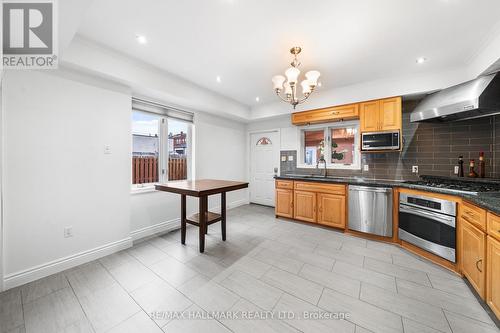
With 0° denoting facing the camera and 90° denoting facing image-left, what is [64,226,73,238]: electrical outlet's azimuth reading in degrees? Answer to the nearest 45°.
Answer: approximately 315°

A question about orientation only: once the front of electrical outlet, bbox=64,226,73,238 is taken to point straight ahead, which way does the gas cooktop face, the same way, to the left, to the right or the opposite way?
the opposite way

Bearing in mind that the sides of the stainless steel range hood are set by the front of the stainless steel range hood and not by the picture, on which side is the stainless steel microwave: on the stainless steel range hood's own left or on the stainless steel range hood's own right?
on the stainless steel range hood's own right

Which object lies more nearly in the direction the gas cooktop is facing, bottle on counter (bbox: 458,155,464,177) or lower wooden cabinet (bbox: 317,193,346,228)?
the lower wooden cabinet

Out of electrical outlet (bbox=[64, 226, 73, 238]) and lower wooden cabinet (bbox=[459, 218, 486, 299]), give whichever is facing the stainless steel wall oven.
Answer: the electrical outlet

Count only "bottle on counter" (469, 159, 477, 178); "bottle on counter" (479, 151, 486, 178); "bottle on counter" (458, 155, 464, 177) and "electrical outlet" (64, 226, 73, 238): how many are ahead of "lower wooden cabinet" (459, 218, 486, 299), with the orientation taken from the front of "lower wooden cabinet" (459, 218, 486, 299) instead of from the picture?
1

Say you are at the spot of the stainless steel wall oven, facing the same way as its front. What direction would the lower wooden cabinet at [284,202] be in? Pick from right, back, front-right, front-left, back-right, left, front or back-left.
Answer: front-right

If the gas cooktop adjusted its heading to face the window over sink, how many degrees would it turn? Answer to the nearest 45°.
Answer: approximately 45° to its right

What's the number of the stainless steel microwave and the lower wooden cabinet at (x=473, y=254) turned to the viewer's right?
0

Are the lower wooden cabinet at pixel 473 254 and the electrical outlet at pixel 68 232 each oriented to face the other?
yes
